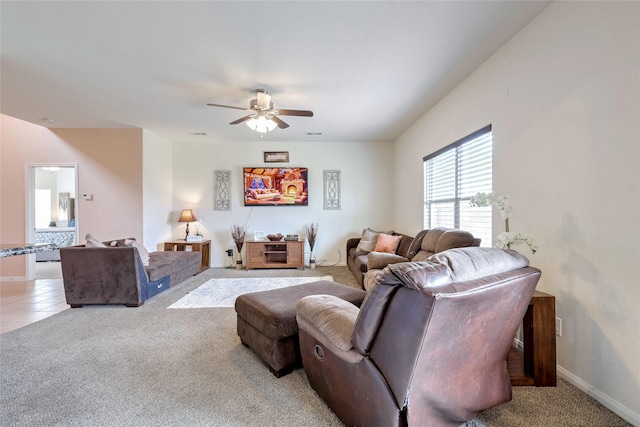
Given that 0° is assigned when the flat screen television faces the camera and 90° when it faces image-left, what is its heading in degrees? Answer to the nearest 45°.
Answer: approximately 0°

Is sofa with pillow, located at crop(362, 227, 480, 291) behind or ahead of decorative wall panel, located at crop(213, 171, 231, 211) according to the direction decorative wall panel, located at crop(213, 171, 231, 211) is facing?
ahead

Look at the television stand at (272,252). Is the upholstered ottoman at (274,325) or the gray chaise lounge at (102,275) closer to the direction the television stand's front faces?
the upholstered ottoman

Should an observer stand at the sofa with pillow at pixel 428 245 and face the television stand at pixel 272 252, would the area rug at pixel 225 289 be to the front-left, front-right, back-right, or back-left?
front-left

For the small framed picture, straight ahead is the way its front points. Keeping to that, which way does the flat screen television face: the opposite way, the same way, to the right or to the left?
the same way

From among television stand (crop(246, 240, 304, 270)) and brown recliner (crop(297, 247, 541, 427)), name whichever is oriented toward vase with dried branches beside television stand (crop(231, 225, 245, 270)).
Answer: the brown recliner

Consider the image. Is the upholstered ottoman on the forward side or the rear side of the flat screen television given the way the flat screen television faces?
on the forward side

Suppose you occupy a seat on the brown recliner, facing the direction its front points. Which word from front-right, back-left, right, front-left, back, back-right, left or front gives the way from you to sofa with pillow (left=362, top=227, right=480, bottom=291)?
front-right

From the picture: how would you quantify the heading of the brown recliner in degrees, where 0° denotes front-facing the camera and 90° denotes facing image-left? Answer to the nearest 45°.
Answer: approximately 135°

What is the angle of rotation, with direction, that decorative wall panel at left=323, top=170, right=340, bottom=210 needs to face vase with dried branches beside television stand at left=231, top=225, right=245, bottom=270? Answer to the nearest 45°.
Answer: approximately 90° to its right

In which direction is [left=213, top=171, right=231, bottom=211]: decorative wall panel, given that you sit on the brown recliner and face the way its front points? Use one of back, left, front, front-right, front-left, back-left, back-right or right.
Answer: front

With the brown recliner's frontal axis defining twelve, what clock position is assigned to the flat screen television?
The flat screen television is roughly at 12 o'clock from the brown recliner.

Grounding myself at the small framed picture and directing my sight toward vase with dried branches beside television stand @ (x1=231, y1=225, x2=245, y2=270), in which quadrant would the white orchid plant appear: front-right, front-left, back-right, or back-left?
back-left

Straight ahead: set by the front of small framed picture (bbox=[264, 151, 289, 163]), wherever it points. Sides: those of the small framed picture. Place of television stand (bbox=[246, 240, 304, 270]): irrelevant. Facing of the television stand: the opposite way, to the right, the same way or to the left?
the same way

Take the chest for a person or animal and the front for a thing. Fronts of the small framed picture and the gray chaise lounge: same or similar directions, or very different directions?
very different directions

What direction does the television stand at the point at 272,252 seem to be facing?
toward the camera

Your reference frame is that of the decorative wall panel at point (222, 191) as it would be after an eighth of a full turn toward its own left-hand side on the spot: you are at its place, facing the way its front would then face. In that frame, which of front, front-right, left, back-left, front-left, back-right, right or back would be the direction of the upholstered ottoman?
front-right

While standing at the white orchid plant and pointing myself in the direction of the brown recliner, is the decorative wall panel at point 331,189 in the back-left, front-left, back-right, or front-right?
back-right

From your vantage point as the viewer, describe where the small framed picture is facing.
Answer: facing the viewer

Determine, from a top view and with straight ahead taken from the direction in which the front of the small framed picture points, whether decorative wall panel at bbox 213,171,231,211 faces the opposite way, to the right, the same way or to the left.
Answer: the same way
